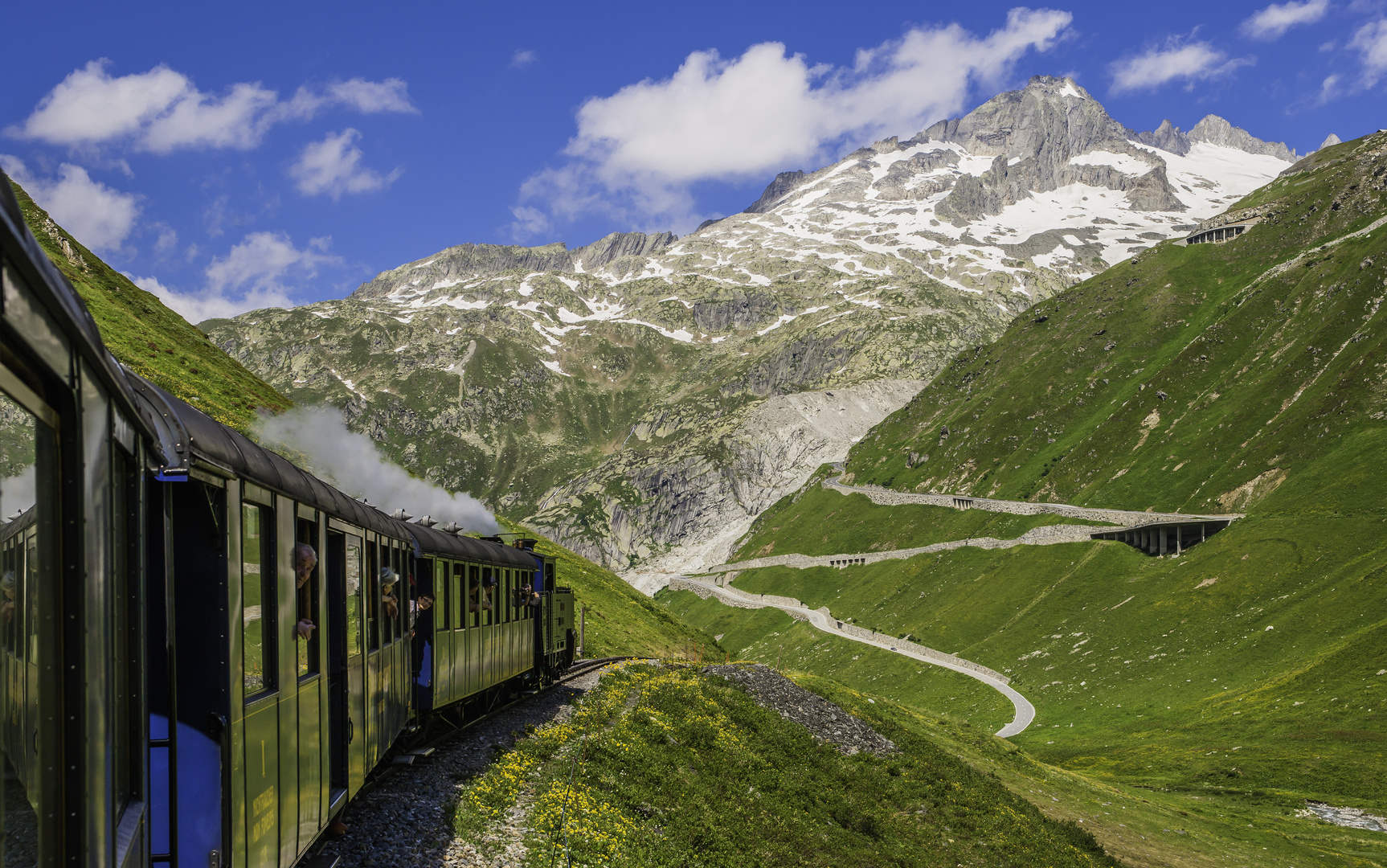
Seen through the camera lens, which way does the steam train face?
facing away from the viewer and to the right of the viewer

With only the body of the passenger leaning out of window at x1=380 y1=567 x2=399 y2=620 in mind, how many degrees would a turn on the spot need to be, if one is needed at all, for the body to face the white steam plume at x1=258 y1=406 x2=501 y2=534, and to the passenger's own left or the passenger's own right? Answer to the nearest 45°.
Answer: approximately 90° to the passenger's own left

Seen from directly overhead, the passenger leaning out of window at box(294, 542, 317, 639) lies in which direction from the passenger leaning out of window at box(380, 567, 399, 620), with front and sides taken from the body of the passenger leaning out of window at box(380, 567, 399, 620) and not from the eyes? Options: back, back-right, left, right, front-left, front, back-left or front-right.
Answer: right

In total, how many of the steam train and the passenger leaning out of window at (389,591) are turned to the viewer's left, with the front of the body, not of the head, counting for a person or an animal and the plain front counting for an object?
0

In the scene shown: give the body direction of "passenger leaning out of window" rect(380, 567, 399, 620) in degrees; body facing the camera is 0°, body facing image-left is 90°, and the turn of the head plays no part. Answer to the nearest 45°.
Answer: approximately 270°
